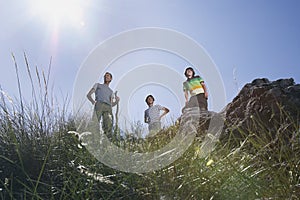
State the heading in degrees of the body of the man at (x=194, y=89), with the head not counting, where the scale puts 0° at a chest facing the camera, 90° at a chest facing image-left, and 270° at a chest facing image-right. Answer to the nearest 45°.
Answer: approximately 0°
